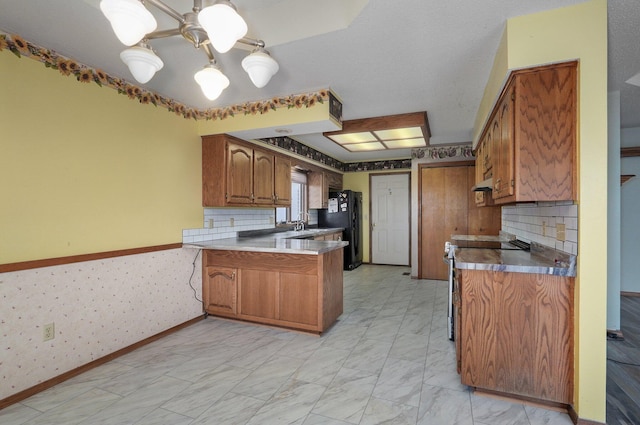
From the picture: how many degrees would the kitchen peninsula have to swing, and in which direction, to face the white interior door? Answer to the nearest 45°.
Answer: approximately 180°

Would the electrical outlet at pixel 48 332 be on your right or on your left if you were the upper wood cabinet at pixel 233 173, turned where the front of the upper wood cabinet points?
on your right

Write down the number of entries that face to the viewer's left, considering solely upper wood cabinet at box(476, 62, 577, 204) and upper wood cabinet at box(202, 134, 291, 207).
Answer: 1

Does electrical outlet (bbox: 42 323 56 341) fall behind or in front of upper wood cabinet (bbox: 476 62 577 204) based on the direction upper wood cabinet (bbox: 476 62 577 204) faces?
in front

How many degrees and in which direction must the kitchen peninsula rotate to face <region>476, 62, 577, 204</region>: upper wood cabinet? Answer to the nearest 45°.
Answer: approximately 90° to its left

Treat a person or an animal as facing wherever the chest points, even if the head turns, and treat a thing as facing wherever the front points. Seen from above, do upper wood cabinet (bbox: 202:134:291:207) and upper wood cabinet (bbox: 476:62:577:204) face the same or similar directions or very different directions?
very different directions

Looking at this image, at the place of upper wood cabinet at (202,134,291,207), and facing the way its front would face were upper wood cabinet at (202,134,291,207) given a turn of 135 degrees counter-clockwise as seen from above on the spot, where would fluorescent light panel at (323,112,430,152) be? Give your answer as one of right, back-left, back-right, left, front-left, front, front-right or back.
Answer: right

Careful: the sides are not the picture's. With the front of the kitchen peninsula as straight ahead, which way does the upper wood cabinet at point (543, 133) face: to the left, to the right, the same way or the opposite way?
to the right

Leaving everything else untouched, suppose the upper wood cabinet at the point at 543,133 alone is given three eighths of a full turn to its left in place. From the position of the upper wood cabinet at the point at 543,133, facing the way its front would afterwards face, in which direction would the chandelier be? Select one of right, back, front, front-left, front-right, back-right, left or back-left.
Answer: right

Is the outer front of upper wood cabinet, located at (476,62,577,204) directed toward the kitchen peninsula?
yes

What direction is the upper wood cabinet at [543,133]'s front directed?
to the viewer's left

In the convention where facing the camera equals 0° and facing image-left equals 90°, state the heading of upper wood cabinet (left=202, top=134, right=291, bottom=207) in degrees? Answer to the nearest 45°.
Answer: approximately 315°

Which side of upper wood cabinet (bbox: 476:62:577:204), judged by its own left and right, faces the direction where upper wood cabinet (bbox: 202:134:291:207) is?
front

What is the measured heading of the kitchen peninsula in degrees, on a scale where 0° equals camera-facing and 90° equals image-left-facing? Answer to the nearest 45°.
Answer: approximately 45°

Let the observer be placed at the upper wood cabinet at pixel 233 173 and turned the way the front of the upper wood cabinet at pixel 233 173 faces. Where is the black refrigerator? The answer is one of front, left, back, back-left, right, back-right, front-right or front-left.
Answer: left

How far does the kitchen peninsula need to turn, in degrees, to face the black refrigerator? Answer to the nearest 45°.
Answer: approximately 180°

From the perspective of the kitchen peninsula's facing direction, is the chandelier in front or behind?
in front

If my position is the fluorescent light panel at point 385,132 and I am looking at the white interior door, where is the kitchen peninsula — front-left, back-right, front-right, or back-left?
back-left
